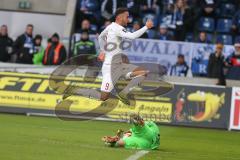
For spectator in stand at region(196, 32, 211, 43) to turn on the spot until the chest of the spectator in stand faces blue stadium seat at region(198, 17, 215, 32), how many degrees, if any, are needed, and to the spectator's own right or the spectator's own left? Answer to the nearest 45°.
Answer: approximately 180°

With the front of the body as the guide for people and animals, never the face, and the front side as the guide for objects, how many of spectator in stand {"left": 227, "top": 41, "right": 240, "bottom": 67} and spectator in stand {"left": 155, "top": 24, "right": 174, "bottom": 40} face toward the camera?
2

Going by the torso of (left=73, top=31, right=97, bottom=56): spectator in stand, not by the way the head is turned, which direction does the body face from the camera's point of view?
toward the camera

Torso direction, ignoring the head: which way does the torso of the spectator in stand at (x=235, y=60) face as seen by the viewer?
toward the camera

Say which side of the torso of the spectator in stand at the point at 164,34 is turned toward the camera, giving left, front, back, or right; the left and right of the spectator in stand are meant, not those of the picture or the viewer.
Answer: front

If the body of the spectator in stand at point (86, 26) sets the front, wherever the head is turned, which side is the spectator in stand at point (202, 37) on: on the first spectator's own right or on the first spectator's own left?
on the first spectator's own left

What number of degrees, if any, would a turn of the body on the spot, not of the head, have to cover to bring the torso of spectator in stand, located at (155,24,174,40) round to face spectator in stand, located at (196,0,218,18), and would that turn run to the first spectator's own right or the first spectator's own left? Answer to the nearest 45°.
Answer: approximately 135° to the first spectator's own left

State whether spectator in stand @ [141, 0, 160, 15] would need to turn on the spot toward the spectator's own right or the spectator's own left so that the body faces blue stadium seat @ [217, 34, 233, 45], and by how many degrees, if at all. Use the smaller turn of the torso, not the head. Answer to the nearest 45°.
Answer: approximately 90° to the spectator's own left

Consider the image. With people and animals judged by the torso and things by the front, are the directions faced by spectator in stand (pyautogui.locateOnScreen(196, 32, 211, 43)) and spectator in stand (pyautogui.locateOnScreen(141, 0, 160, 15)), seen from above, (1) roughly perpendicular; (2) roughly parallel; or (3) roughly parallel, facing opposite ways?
roughly parallel

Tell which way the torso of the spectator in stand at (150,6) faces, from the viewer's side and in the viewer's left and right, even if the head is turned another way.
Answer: facing the viewer

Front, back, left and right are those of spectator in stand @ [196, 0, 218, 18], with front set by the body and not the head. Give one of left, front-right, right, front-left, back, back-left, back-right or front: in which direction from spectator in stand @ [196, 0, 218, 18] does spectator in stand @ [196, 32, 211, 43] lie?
front

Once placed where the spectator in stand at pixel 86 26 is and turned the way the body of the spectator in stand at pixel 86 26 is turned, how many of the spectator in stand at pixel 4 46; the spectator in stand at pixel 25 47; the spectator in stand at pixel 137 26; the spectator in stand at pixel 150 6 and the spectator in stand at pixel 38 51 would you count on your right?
3

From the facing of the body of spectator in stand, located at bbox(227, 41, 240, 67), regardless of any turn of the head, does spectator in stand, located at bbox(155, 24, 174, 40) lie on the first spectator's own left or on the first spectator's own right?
on the first spectator's own right

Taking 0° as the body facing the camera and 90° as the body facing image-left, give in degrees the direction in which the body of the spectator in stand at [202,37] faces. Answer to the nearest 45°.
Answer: approximately 0°

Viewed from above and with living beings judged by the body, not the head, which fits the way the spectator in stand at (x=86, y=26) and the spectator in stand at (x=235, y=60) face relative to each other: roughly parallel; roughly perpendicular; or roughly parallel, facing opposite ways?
roughly parallel
